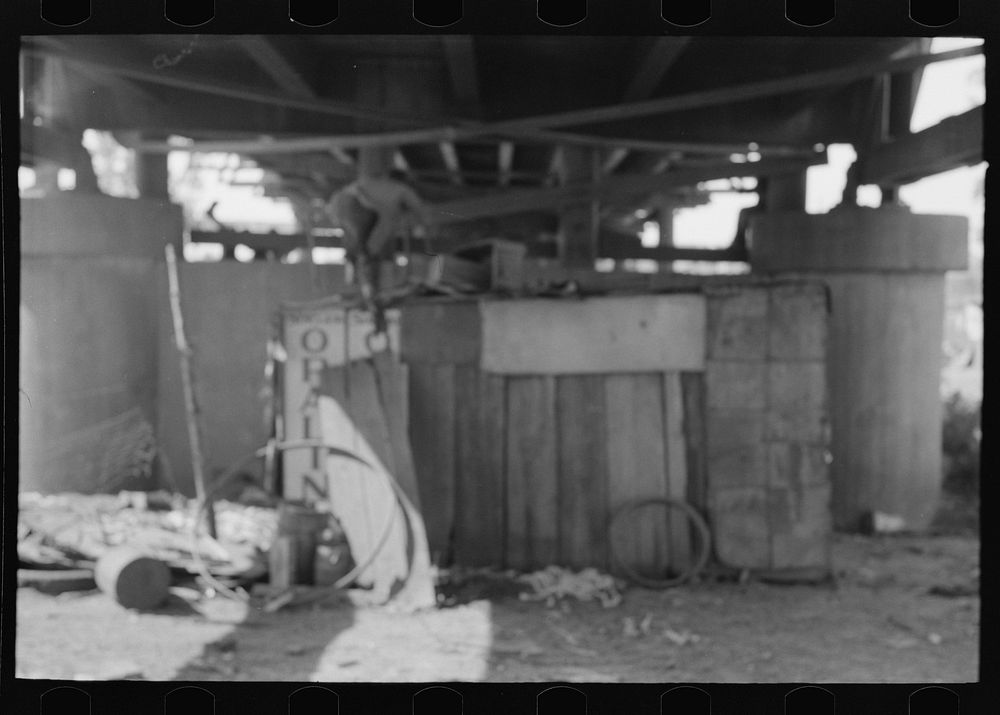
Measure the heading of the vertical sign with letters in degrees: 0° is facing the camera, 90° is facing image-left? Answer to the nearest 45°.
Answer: approximately 0°

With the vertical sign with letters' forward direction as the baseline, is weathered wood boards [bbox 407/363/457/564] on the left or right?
on its left

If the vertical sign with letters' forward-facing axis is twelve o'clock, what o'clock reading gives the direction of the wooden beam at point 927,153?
The wooden beam is roughly at 9 o'clock from the vertical sign with letters.

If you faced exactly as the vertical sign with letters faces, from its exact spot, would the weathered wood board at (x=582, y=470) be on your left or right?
on your left

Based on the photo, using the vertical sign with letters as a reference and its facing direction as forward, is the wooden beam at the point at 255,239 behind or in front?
behind

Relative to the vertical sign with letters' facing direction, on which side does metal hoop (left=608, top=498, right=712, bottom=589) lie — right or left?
on its left

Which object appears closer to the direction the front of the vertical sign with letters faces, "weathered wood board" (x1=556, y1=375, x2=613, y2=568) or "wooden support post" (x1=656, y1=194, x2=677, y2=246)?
the weathered wood board

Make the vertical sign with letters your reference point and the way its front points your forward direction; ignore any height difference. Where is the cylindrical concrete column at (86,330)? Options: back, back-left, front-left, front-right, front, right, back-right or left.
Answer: back-right
